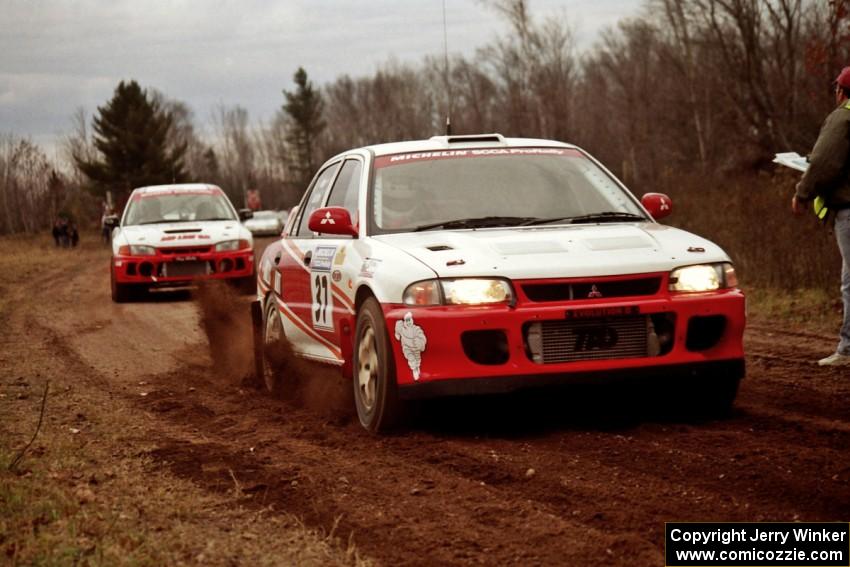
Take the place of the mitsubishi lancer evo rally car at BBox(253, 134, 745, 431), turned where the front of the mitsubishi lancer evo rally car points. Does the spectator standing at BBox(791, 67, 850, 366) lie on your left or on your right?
on your left

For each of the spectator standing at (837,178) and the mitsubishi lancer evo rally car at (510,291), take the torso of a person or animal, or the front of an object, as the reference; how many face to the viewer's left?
1

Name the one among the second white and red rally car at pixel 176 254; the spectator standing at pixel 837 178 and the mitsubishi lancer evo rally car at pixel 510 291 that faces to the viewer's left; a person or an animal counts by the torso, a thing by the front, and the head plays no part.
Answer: the spectator standing

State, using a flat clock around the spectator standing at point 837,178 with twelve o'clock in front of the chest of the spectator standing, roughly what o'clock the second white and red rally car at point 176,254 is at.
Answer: The second white and red rally car is roughly at 1 o'clock from the spectator standing.

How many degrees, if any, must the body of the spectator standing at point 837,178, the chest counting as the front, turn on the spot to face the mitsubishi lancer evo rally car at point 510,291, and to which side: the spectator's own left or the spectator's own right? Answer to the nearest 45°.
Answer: approximately 45° to the spectator's own left

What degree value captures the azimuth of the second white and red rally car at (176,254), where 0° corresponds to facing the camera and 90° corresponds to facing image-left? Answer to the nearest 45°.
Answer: approximately 0°

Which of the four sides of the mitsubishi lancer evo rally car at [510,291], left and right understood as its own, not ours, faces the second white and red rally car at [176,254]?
back

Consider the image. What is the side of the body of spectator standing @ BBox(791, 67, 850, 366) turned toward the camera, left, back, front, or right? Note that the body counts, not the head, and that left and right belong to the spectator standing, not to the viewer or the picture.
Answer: left

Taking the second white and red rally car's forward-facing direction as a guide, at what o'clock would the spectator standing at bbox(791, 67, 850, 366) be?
The spectator standing is roughly at 11 o'clock from the second white and red rally car.

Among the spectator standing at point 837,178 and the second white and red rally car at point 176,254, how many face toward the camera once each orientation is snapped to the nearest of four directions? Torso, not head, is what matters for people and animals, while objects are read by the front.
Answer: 1

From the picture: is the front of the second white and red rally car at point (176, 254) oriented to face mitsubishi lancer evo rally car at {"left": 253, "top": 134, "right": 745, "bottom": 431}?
yes

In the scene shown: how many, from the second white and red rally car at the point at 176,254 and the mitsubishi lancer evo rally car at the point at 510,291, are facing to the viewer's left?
0
